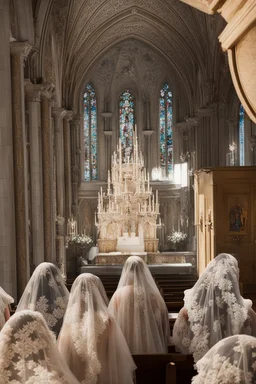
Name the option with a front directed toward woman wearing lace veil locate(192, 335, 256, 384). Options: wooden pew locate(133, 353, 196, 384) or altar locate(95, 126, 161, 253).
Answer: the altar

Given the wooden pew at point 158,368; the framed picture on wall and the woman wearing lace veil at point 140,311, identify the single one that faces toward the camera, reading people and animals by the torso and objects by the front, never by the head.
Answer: the framed picture on wall

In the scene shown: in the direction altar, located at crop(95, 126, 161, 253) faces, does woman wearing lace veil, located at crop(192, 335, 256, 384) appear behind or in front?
in front

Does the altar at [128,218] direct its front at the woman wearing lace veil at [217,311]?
yes

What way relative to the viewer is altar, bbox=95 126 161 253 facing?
toward the camera

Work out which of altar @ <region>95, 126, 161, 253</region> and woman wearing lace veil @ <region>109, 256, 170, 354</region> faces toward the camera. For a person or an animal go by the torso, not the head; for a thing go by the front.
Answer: the altar

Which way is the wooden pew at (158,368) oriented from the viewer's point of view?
away from the camera

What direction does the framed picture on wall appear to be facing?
toward the camera

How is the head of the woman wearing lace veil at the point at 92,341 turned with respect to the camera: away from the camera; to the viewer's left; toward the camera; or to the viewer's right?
away from the camera

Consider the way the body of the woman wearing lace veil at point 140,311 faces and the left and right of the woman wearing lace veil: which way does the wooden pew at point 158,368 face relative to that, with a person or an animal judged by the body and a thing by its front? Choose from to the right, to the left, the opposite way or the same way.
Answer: the same way

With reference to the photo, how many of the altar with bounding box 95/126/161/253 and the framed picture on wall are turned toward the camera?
2

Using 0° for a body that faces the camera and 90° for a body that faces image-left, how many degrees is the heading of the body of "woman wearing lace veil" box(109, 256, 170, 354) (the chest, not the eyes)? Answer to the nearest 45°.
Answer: approximately 180°

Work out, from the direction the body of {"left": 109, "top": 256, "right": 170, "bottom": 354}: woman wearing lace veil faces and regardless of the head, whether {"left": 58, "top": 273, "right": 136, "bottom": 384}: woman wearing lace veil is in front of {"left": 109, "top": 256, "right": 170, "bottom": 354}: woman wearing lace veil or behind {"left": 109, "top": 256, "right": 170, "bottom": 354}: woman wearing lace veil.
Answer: behind

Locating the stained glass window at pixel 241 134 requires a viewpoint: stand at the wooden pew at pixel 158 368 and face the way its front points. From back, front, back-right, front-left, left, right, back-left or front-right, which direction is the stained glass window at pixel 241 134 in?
front

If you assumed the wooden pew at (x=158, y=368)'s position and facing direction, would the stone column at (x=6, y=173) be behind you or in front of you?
in front

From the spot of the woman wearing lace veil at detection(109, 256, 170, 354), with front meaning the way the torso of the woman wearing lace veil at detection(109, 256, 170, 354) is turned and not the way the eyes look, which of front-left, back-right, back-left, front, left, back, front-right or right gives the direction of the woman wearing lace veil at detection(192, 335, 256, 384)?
back

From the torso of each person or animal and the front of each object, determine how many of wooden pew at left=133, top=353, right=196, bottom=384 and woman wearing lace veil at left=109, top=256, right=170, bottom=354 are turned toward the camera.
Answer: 0

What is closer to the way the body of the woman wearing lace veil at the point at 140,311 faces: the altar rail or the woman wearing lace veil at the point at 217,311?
the altar rail
